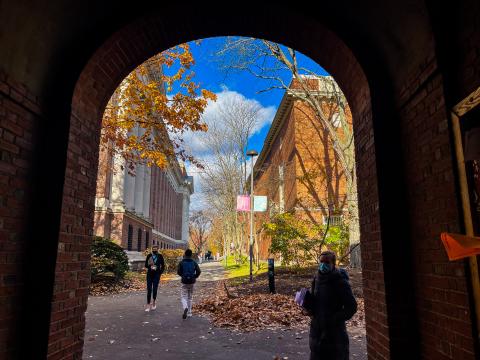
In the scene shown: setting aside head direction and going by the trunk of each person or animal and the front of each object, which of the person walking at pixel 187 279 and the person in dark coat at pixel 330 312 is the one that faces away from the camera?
the person walking

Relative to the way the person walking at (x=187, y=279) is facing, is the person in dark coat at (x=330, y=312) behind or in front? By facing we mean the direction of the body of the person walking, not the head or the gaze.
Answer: behind

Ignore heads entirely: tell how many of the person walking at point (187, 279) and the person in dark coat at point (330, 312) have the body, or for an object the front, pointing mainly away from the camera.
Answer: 1

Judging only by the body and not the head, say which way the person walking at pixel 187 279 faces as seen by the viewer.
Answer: away from the camera

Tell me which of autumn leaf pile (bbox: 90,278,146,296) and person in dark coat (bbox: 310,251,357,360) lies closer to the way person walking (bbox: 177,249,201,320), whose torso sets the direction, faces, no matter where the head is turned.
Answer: the autumn leaf pile

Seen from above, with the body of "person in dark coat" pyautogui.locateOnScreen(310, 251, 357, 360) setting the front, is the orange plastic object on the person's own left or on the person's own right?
on the person's own left

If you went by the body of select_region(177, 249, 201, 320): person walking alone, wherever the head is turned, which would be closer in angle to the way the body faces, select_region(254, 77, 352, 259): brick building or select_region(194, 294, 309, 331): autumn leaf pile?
the brick building

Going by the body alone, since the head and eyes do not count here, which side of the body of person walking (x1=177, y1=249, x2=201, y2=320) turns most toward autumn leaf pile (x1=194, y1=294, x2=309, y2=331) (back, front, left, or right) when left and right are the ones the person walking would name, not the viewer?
right

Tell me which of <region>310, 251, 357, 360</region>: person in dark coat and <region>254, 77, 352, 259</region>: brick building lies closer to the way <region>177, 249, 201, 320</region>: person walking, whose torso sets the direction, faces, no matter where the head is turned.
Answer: the brick building

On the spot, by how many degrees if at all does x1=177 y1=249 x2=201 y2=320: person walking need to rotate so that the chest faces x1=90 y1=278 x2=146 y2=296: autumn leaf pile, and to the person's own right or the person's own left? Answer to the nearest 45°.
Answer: approximately 45° to the person's own left

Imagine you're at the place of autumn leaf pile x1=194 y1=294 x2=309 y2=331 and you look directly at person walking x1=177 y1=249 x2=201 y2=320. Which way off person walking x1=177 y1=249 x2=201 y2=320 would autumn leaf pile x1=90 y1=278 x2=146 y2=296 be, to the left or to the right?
right
